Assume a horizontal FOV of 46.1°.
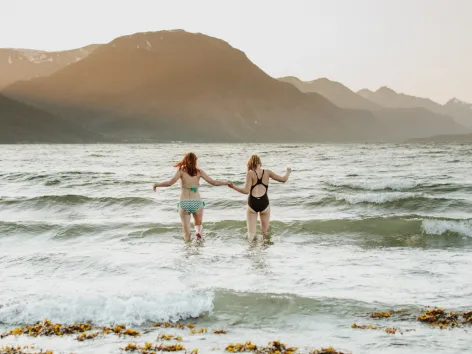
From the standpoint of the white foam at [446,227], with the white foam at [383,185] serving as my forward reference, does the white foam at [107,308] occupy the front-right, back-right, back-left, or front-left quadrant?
back-left

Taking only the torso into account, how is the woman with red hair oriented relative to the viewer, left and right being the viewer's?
facing away from the viewer

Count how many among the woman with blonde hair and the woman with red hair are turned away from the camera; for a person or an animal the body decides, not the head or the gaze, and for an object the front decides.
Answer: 2

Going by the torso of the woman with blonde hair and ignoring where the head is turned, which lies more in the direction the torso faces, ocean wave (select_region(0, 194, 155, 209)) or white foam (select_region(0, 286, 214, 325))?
the ocean wave

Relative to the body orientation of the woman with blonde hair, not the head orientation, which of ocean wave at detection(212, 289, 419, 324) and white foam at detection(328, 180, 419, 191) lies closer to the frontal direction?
the white foam

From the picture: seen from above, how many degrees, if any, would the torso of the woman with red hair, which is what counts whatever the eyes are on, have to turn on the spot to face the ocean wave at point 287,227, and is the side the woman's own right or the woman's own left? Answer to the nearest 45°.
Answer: approximately 45° to the woman's own right

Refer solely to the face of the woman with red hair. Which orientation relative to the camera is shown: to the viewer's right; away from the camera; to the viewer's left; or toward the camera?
away from the camera

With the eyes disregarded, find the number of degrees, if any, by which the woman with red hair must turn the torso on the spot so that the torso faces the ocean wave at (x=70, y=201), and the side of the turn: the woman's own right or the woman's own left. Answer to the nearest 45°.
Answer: approximately 45° to the woman's own left

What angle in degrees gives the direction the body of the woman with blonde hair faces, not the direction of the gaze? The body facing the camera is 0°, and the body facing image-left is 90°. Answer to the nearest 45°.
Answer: approximately 180°
